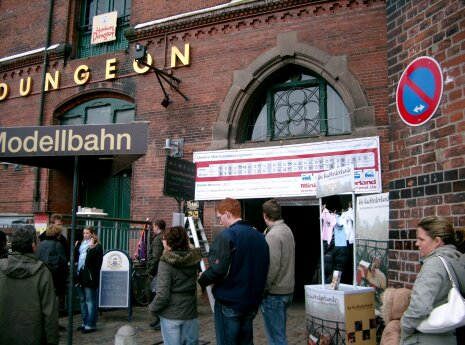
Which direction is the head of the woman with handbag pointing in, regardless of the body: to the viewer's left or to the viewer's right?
to the viewer's left

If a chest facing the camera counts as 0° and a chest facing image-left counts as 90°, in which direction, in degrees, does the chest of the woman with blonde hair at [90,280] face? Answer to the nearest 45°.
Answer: approximately 45°

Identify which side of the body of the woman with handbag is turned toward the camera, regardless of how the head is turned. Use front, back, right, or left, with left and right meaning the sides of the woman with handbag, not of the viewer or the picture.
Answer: left

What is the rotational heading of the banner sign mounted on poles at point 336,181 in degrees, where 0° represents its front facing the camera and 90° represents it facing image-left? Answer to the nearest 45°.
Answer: approximately 45°
